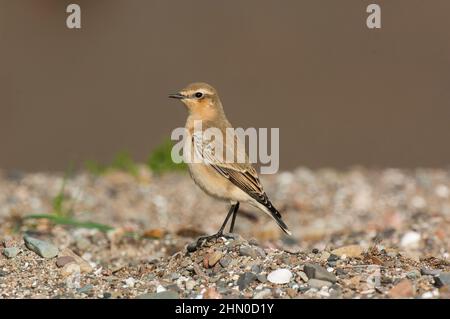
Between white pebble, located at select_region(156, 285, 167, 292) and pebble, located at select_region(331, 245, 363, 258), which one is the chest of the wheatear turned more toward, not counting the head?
the white pebble

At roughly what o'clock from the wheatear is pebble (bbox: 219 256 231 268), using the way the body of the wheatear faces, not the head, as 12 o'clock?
The pebble is roughly at 9 o'clock from the wheatear.

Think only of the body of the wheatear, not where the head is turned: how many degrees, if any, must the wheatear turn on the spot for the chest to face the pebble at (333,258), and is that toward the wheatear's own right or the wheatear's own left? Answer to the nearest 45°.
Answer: approximately 135° to the wheatear's own left

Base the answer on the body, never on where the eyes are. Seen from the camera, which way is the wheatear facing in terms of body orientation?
to the viewer's left

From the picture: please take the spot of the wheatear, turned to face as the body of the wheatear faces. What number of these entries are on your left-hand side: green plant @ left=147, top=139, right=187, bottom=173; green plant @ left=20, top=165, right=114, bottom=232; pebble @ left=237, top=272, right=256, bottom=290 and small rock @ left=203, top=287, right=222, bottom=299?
2

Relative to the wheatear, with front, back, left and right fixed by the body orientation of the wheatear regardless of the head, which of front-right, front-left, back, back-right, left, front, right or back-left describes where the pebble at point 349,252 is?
back-left

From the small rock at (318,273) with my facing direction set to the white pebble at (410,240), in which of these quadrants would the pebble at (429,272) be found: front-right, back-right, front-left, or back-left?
front-right

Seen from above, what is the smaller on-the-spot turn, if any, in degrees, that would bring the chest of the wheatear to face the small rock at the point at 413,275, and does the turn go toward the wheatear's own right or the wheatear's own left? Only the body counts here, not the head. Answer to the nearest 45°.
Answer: approximately 135° to the wheatear's own left

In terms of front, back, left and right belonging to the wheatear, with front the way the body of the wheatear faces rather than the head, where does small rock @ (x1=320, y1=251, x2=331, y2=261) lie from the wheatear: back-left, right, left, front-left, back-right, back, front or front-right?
back-left

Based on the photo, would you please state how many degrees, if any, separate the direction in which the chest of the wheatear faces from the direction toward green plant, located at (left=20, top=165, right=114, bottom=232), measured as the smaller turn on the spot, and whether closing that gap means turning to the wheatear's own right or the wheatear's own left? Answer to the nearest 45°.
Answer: approximately 45° to the wheatear's own right

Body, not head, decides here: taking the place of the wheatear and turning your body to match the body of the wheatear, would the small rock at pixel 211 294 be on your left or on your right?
on your left

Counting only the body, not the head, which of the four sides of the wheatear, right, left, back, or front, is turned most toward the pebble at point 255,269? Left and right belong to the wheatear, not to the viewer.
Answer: left

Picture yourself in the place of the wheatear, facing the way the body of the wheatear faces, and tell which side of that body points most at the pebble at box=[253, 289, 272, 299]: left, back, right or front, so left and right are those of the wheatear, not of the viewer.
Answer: left

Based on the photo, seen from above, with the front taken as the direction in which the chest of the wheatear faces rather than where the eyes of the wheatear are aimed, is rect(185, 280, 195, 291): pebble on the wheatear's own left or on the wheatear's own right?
on the wheatear's own left

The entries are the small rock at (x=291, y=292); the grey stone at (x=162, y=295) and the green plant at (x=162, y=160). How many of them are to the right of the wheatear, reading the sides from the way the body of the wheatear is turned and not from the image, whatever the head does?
1

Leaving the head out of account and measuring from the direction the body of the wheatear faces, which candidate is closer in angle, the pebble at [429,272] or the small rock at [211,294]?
the small rock

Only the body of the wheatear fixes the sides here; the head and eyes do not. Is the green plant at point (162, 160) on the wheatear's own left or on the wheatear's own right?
on the wheatear's own right

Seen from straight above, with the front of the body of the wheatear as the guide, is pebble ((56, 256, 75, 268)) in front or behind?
in front
